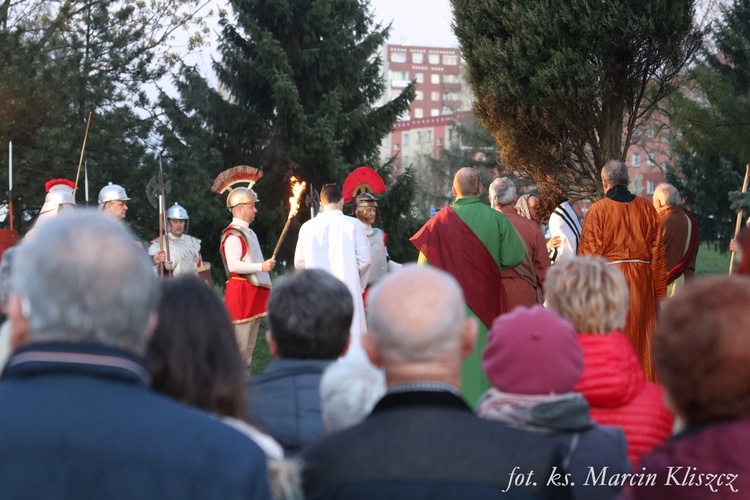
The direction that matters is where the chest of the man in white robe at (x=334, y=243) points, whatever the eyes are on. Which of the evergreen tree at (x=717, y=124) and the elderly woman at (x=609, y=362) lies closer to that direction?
the evergreen tree

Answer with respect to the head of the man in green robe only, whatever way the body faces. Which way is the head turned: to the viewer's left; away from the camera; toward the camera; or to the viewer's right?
away from the camera

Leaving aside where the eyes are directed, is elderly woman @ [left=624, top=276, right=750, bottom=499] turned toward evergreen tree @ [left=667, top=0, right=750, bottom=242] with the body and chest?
yes

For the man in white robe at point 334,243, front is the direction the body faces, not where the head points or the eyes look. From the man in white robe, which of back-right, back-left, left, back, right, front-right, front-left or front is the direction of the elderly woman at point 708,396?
back

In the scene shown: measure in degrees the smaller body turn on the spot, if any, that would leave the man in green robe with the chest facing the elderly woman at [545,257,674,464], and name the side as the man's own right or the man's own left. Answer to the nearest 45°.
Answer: approximately 180°

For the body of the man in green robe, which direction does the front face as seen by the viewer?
away from the camera

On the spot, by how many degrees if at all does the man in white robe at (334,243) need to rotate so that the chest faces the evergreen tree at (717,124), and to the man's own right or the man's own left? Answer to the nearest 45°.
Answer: approximately 45° to the man's own right

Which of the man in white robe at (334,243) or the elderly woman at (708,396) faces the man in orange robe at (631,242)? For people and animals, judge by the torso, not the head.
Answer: the elderly woman

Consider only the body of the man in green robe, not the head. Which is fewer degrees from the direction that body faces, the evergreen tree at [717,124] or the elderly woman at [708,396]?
the evergreen tree

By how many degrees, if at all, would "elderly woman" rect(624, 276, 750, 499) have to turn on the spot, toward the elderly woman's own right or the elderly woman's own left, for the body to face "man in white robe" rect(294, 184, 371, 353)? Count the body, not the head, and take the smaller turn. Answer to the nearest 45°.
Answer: approximately 45° to the elderly woman's own left

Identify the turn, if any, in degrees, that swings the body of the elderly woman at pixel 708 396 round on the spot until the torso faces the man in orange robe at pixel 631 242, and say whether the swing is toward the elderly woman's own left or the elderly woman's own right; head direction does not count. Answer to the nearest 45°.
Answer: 0° — they already face them

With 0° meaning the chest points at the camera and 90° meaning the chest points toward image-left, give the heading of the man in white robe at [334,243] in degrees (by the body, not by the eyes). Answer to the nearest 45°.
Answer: approximately 180°

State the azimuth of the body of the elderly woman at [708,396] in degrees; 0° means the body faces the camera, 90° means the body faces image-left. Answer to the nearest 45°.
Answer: approximately 180°

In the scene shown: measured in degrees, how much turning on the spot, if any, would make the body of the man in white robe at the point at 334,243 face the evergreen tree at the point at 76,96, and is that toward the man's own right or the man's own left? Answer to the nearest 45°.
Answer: approximately 45° to the man's own left

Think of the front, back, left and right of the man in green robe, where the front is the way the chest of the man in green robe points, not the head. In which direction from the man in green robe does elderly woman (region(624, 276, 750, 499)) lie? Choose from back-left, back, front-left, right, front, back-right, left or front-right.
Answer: back
